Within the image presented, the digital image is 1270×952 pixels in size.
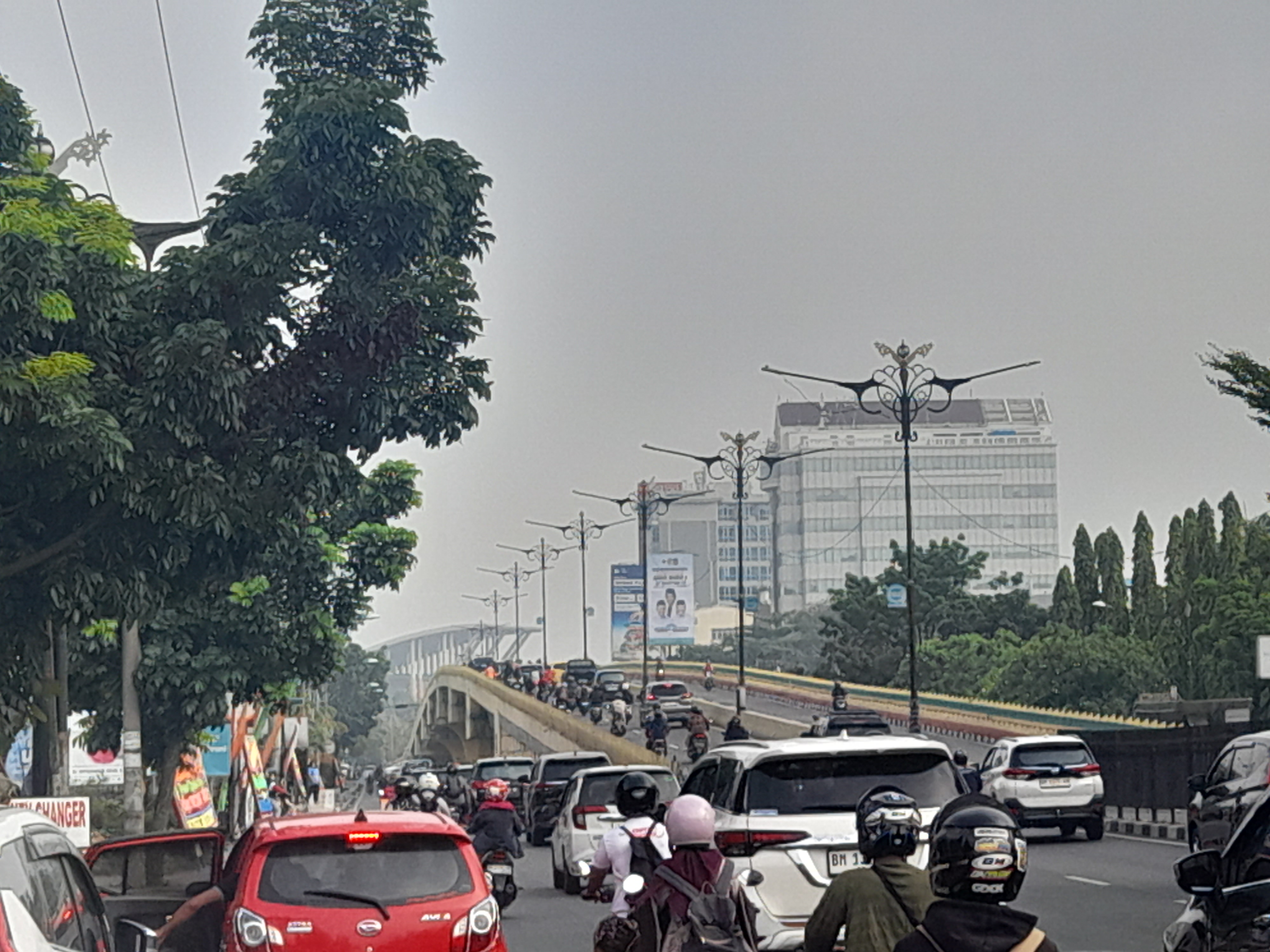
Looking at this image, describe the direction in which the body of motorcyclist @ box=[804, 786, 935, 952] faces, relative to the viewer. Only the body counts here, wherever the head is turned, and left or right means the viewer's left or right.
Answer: facing away from the viewer

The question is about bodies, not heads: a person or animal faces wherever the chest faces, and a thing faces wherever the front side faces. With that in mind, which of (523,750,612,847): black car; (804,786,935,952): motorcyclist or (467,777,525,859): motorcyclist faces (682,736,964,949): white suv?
(804,786,935,952): motorcyclist

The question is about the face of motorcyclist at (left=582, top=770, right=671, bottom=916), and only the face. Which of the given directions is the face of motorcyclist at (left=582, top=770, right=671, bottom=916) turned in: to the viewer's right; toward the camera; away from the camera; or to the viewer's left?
away from the camera

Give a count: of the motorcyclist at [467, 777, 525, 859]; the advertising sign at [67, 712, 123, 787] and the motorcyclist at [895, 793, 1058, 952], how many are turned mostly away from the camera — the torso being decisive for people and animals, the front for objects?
2

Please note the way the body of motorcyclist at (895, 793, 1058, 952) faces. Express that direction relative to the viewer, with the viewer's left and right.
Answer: facing away from the viewer

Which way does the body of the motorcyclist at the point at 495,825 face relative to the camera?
away from the camera

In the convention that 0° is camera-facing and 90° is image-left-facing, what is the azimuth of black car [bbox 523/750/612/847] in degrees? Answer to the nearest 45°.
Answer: approximately 180°

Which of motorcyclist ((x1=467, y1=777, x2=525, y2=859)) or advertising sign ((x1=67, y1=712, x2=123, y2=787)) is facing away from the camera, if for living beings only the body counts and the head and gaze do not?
the motorcyclist

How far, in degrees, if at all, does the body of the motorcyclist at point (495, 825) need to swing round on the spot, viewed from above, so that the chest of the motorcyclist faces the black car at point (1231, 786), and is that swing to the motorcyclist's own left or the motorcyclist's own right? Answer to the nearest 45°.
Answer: approximately 90° to the motorcyclist's own right

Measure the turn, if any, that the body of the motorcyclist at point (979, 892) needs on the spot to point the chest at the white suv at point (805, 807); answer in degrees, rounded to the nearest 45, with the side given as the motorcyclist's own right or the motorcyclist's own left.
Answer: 0° — they already face it

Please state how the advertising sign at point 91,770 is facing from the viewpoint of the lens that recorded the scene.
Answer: facing the viewer

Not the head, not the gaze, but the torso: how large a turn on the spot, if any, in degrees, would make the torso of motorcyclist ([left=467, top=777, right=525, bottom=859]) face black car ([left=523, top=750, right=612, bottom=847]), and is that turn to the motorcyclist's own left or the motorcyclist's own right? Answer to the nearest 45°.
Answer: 0° — they already face it
